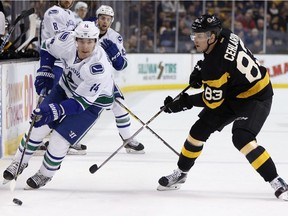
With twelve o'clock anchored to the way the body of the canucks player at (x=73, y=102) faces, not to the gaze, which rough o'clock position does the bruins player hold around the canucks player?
The bruins player is roughly at 8 o'clock from the canucks player.

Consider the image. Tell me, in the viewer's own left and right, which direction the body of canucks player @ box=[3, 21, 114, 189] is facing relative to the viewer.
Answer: facing the viewer and to the left of the viewer

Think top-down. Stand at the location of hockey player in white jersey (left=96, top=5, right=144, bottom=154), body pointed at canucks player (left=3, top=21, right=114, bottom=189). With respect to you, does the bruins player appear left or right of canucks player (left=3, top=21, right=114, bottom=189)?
left

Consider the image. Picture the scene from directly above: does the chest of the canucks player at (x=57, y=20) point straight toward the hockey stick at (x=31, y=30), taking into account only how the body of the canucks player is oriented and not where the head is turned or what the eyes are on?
no

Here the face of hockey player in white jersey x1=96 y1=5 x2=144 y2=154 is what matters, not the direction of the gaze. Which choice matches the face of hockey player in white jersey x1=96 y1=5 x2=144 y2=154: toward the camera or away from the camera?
toward the camera

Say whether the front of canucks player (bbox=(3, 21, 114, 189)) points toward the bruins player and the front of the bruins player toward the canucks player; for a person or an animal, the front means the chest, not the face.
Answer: no

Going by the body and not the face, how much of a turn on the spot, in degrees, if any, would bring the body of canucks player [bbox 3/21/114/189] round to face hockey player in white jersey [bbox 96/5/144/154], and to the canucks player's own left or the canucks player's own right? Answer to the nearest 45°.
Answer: approximately 135° to the canucks player's own right

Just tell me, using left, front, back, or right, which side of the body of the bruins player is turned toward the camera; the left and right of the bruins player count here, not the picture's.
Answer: left

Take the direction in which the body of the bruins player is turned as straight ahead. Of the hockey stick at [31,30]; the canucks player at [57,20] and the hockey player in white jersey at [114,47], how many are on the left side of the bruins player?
0

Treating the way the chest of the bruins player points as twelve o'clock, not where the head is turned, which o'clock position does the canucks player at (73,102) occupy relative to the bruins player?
The canucks player is roughly at 12 o'clock from the bruins player.

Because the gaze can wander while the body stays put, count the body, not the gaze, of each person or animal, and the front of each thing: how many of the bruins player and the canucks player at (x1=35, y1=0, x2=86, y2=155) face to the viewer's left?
1

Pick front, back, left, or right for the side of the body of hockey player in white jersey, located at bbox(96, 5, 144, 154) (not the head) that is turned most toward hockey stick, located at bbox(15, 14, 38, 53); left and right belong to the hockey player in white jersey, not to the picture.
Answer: right

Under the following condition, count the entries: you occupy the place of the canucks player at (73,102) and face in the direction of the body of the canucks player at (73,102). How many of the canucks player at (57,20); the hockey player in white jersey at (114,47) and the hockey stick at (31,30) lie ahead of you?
0

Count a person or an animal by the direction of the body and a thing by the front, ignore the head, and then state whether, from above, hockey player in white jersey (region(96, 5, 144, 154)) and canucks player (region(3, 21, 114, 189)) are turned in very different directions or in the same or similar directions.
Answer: same or similar directions

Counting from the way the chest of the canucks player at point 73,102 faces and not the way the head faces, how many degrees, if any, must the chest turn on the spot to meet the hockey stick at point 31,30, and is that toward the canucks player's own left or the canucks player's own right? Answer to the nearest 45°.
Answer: approximately 135° to the canucks player's own right

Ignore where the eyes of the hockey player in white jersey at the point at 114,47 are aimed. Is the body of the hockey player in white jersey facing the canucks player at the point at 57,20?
no
